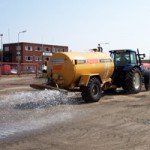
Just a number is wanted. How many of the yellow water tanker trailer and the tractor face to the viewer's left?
0

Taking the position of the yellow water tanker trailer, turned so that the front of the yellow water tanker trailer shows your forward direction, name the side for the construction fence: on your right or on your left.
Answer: on your left

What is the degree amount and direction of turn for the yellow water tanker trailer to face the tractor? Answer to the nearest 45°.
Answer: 0° — it already faces it

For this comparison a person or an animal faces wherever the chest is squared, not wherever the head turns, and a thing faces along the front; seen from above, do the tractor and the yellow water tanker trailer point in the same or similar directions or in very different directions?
same or similar directions

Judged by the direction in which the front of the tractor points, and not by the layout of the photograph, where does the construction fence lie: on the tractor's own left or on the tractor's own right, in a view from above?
on the tractor's own left

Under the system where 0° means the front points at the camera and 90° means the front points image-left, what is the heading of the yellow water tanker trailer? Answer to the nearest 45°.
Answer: approximately 225°

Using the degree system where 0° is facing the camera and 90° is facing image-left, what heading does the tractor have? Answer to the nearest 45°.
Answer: approximately 225°

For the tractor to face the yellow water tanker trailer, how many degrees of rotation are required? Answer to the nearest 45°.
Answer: approximately 180°

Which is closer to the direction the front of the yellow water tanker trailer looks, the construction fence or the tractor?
the tractor
